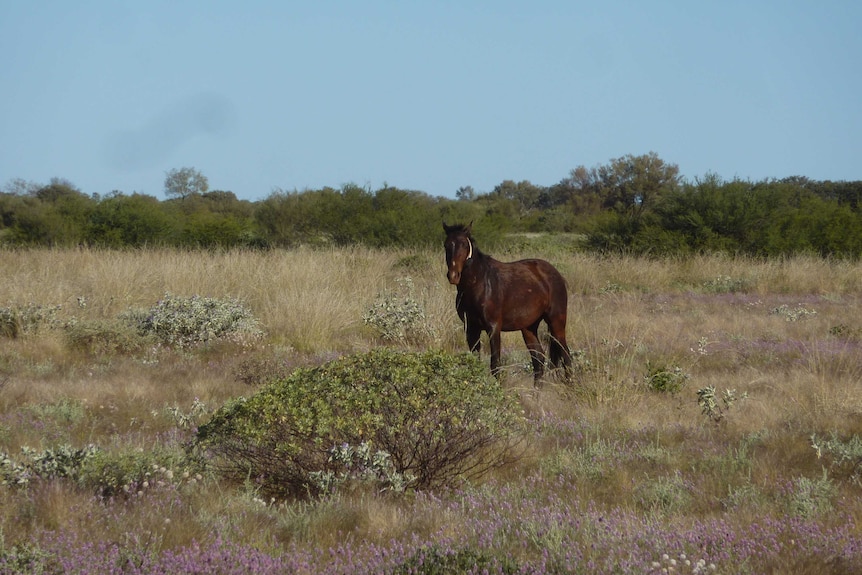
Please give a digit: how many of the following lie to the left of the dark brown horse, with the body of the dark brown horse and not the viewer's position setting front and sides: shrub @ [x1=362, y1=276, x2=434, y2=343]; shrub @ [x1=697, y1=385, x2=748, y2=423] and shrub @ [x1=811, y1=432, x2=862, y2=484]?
2

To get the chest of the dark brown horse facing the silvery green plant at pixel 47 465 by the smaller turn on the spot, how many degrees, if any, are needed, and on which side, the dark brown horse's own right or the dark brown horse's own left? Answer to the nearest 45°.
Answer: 0° — it already faces it

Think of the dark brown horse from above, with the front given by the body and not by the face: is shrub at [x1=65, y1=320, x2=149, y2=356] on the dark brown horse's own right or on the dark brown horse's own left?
on the dark brown horse's own right

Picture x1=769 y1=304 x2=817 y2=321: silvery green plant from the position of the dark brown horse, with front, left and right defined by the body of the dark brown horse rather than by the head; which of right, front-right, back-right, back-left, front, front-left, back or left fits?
back

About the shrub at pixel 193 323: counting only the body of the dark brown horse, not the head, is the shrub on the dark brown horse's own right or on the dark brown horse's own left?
on the dark brown horse's own right

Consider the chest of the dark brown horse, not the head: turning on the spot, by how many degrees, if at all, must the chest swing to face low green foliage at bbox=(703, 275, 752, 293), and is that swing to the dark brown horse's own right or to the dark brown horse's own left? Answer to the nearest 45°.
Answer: approximately 180°

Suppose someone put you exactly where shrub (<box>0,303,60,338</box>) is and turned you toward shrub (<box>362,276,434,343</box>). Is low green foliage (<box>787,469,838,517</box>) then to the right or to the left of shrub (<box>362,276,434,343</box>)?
right

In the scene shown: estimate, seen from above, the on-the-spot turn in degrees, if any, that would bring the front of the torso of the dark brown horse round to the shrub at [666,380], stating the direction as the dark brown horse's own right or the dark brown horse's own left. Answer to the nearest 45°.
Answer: approximately 135° to the dark brown horse's own left

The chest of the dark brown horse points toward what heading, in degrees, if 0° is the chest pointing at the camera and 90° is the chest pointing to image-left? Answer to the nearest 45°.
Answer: approximately 45°

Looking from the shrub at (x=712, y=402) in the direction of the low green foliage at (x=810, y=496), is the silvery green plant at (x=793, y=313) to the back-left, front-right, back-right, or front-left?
back-left

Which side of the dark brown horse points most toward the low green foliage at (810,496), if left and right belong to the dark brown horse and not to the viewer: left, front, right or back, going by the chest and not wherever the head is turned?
left

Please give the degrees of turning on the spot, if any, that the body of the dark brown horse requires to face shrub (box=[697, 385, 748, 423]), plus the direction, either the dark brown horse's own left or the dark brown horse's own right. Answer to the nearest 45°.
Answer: approximately 90° to the dark brown horse's own left

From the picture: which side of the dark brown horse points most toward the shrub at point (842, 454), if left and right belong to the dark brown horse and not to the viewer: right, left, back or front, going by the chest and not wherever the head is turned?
left

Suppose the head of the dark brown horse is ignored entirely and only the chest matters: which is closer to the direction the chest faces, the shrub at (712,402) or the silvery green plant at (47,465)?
the silvery green plant

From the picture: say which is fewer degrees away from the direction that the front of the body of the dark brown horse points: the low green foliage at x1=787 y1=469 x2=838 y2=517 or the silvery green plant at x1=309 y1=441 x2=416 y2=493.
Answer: the silvery green plant
